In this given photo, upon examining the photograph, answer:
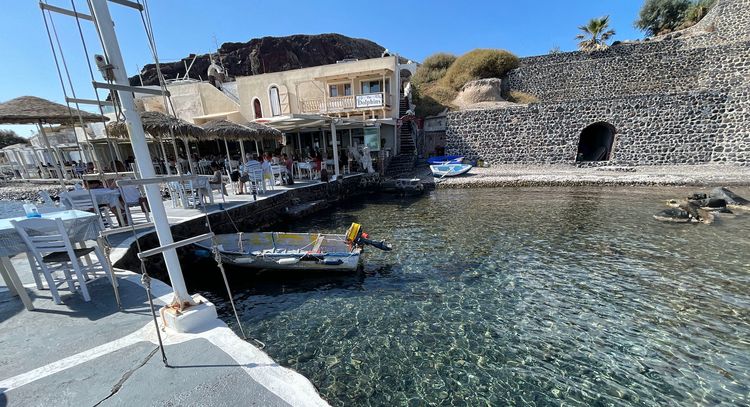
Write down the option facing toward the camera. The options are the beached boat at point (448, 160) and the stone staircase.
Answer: the stone staircase

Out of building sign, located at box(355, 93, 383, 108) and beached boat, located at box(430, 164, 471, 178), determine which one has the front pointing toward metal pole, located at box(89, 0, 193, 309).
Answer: the building sign

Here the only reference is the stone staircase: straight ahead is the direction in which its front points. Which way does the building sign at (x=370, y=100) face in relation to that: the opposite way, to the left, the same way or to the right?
the same way

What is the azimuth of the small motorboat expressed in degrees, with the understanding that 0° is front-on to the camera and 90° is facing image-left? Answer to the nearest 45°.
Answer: approximately 90°

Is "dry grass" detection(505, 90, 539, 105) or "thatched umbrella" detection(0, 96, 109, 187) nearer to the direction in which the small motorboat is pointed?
the thatched umbrella

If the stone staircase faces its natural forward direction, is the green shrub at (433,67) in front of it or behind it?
behind

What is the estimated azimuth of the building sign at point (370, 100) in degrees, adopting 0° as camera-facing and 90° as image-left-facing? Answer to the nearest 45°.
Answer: approximately 0°

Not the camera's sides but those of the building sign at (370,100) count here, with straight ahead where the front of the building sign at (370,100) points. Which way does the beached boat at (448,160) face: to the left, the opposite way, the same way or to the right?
to the left

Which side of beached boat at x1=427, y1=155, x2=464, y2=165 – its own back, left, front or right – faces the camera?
right

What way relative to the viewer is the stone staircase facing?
toward the camera

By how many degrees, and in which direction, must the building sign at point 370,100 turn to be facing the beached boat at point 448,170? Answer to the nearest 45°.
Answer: approximately 90° to its left

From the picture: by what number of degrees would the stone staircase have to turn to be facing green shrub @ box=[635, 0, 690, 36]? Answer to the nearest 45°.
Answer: approximately 135° to its left

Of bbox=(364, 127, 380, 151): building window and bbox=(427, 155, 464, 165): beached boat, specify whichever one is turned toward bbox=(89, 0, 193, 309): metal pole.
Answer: the building window

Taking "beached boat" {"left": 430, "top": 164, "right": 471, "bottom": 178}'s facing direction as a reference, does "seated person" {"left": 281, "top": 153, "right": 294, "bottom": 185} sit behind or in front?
behind

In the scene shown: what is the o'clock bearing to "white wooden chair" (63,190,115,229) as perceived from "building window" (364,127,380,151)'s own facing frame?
The white wooden chair is roughly at 1 o'clock from the building window.

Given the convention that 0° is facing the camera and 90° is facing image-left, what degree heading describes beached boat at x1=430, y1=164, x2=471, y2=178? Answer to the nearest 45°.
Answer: approximately 270°

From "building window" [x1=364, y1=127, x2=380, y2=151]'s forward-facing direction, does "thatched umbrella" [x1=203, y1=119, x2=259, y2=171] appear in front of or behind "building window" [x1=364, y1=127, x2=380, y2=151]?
in front

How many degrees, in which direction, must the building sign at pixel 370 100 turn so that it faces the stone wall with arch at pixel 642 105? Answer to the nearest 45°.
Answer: approximately 90° to its left

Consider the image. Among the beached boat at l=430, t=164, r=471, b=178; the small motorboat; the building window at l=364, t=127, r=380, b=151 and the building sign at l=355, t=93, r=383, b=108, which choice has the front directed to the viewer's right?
the beached boat

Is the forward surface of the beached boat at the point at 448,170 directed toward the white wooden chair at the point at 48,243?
no

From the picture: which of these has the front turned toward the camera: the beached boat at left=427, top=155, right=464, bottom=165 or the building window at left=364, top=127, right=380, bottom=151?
the building window

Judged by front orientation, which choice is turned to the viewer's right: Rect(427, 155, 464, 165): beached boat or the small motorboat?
the beached boat

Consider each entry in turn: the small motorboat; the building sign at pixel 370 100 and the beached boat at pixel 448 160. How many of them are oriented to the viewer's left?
1
